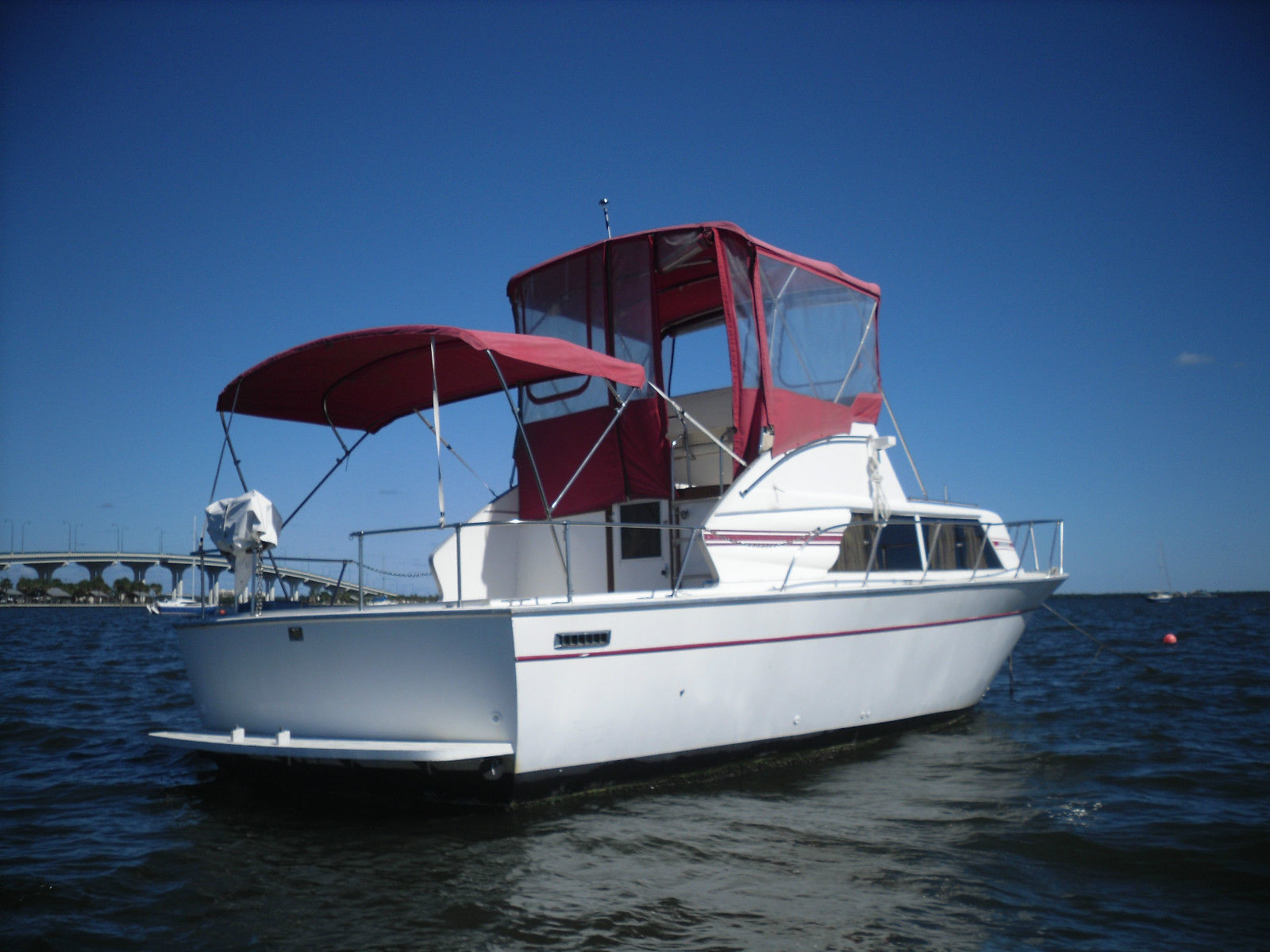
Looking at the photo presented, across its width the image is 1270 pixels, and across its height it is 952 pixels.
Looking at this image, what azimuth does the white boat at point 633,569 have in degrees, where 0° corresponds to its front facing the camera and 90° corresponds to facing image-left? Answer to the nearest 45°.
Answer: approximately 225°
